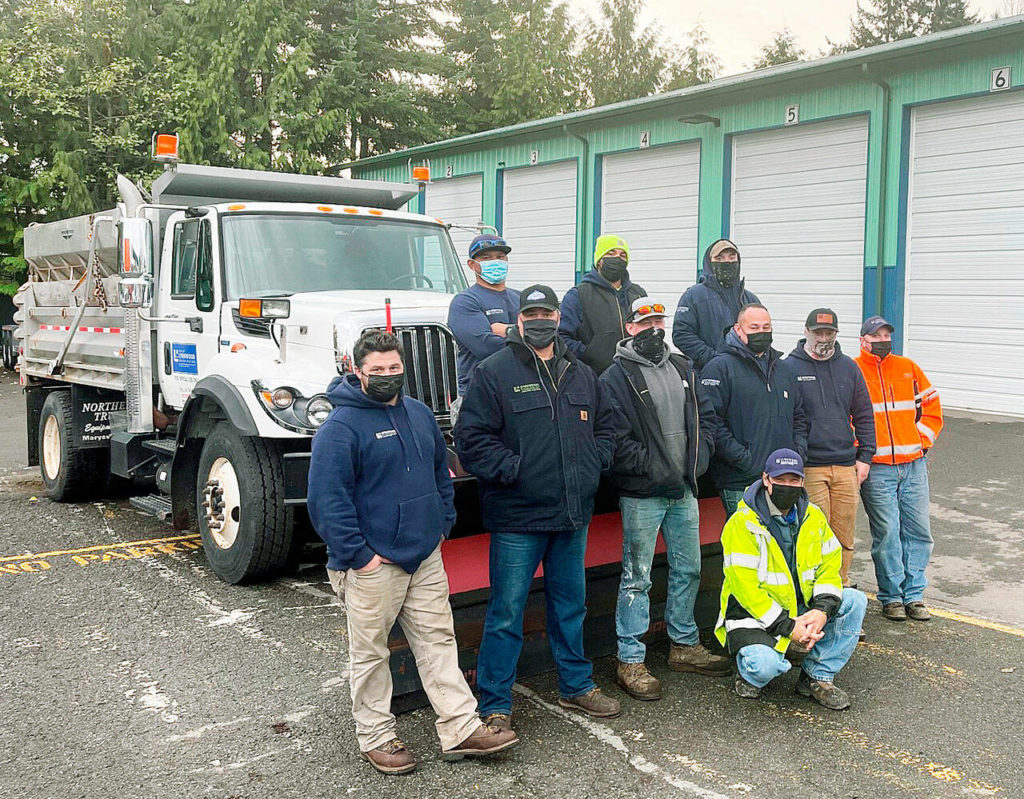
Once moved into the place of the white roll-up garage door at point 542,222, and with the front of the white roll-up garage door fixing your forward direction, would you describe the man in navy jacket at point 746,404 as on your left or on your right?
on your left

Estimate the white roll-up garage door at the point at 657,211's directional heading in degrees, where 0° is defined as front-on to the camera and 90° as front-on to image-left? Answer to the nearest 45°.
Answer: approximately 45°

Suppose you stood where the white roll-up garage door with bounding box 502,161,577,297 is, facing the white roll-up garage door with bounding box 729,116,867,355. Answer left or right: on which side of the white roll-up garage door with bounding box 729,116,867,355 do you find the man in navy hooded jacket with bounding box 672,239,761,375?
right

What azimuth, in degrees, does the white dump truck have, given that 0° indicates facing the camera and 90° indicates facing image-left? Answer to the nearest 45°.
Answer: approximately 315°

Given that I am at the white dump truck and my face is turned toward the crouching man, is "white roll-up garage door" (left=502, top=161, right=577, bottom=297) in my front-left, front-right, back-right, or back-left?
back-left

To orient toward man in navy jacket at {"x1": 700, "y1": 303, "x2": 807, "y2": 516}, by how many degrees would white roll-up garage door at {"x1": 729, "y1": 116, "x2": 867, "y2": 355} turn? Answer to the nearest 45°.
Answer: approximately 45° to its left

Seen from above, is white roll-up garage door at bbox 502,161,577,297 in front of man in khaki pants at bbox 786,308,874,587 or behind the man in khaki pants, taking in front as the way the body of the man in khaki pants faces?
behind

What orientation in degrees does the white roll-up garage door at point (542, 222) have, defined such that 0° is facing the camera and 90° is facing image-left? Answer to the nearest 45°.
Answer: approximately 45°

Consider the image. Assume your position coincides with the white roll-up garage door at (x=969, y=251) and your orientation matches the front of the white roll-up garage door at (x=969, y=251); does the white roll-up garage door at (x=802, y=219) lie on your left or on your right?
on your right

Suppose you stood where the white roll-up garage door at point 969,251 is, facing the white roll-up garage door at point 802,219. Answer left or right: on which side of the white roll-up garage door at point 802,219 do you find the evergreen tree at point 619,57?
right

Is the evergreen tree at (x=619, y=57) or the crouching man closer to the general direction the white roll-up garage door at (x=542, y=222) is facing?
the crouching man

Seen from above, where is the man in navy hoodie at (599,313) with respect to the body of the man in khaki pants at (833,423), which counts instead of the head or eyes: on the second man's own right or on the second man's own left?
on the second man's own right
